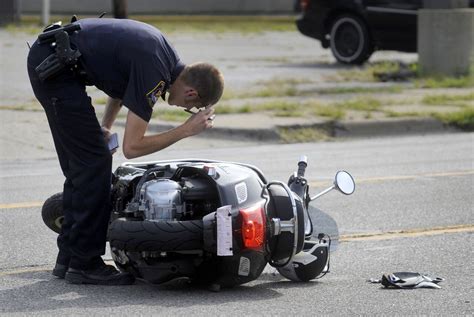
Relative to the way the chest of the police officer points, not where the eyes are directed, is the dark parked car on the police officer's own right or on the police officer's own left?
on the police officer's own left

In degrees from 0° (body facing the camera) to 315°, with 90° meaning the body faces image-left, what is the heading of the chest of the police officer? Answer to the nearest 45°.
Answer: approximately 270°

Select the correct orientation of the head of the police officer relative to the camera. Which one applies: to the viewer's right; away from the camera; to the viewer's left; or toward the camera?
to the viewer's right
